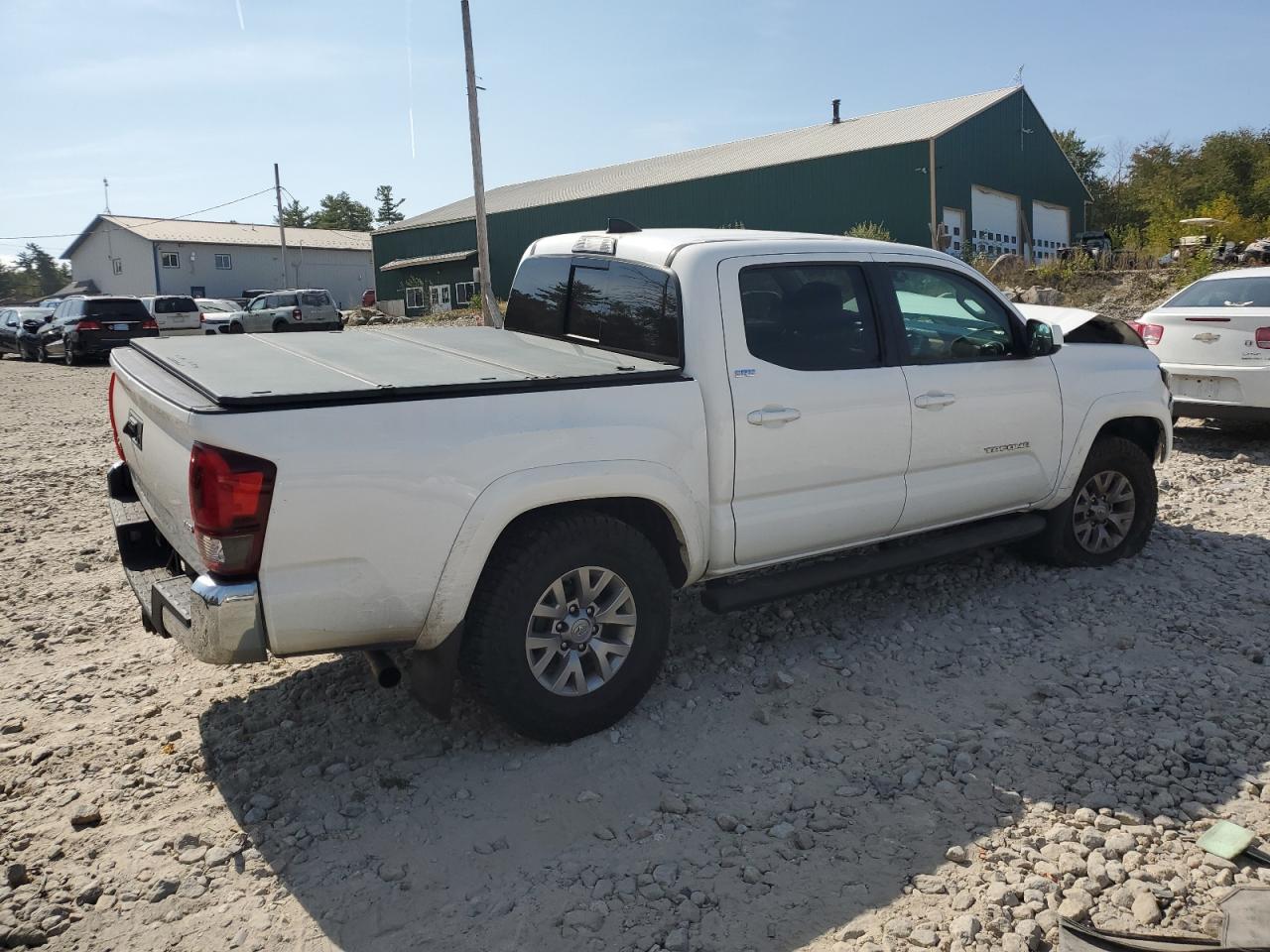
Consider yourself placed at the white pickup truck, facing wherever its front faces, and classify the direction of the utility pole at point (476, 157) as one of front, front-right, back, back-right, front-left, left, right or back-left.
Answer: front-left

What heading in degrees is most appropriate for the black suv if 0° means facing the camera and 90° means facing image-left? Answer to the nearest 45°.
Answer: approximately 135°

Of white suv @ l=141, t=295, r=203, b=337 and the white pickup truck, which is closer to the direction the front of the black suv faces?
the white suv

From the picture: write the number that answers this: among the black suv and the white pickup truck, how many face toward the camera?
0

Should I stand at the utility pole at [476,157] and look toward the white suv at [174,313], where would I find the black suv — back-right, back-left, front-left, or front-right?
front-left

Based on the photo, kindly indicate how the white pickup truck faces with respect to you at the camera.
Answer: facing away from the viewer and to the right of the viewer

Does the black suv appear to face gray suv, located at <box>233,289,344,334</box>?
no

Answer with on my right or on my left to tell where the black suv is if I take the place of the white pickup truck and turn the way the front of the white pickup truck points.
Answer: on my left

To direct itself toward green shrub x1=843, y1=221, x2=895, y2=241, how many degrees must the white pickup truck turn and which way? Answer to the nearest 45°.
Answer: approximately 45° to its left
